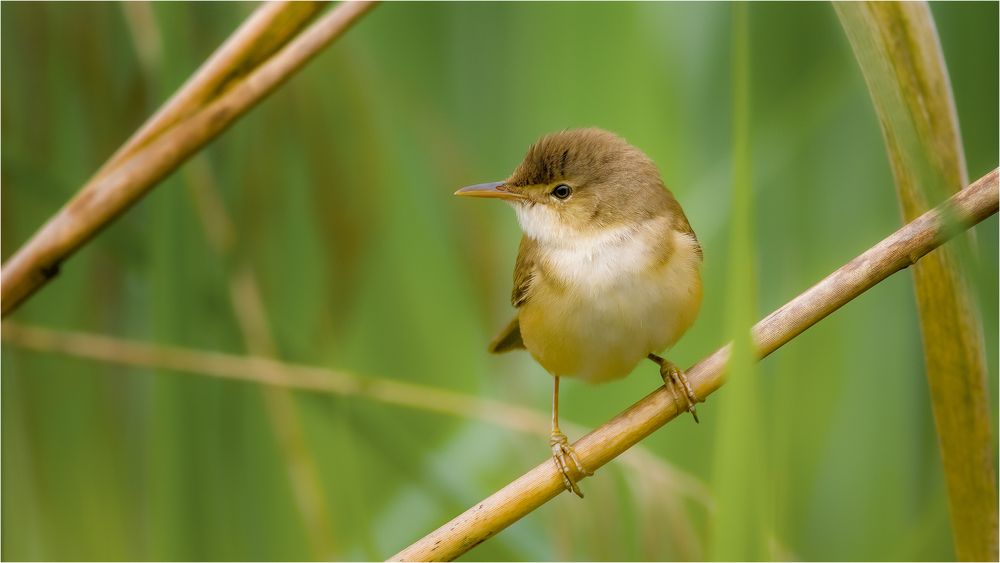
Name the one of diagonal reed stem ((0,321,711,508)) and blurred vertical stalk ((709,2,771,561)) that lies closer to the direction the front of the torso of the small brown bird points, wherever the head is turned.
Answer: the blurred vertical stalk

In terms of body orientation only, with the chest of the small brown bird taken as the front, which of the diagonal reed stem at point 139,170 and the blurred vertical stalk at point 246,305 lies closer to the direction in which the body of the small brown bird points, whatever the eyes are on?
the diagonal reed stem

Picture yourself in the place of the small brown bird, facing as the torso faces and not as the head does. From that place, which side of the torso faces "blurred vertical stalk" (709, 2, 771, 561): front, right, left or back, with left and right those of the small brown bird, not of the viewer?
front

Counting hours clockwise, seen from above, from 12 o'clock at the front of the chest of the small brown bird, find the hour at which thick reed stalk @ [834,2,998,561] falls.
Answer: The thick reed stalk is roughly at 10 o'clock from the small brown bird.

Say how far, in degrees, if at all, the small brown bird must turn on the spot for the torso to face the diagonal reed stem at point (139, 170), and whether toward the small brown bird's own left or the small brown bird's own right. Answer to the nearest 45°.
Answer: approximately 45° to the small brown bird's own right

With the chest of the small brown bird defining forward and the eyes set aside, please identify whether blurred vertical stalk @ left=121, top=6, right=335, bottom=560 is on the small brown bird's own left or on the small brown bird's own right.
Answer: on the small brown bird's own right

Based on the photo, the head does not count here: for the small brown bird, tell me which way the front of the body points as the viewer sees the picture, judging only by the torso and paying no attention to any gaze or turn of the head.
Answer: toward the camera

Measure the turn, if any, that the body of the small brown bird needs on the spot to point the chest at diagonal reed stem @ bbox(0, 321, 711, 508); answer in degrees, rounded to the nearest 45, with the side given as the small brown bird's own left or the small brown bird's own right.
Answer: approximately 90° to the small brown bird's own right
